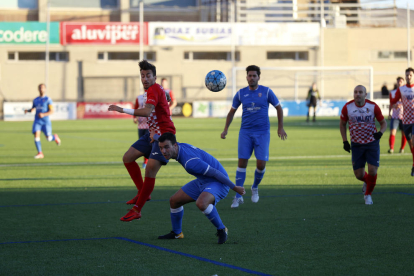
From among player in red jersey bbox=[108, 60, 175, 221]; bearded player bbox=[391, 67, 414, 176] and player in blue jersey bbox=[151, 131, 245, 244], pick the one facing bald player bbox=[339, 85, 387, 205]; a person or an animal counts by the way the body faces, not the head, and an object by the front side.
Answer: bearded player bbox=[391, 67, 414, 176]

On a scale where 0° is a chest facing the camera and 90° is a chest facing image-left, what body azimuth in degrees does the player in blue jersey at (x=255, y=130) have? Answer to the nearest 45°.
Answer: approximately 0°

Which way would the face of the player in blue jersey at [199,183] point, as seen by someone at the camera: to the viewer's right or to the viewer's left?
to the viewer's left

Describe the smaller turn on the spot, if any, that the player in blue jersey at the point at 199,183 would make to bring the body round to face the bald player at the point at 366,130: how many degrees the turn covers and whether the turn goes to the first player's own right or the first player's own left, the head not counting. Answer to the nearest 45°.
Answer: approximately 180°

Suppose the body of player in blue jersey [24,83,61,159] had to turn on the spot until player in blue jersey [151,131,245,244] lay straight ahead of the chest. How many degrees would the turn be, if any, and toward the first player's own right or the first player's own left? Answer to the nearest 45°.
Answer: approximately 45° to the first player's own left

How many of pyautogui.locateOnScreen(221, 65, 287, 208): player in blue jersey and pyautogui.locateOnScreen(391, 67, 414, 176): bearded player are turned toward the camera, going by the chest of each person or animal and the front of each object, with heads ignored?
2
